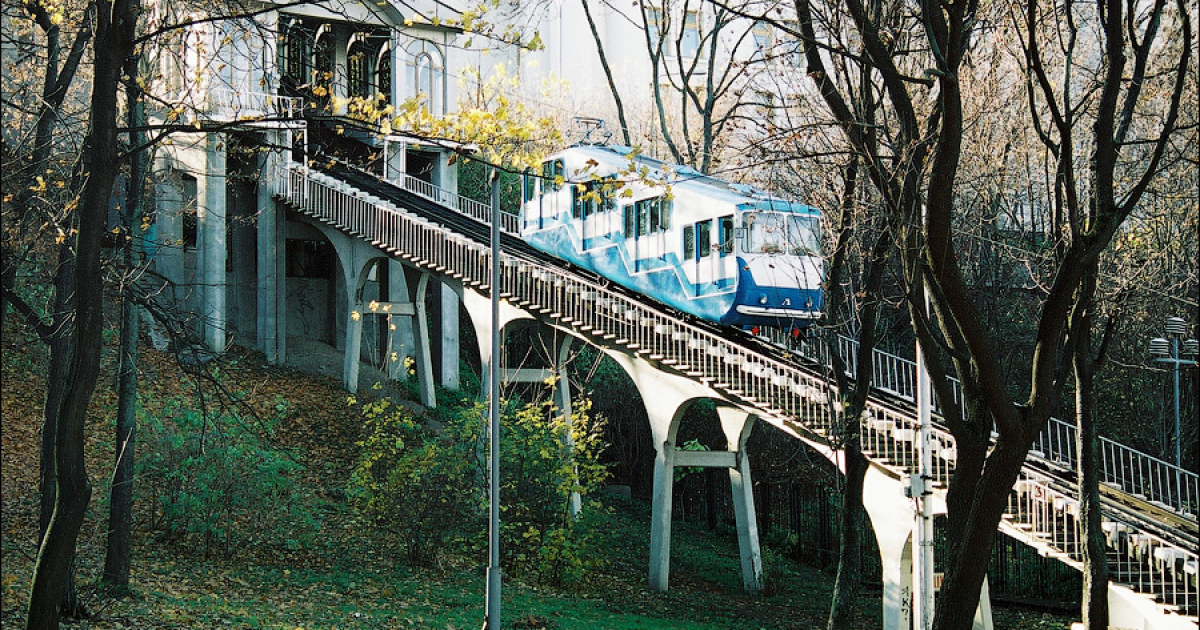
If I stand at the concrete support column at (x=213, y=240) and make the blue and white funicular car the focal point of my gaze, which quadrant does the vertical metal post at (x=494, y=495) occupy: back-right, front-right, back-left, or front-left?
front-right

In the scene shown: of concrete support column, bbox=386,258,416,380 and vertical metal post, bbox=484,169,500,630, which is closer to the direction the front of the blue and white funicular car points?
the vertical metal post

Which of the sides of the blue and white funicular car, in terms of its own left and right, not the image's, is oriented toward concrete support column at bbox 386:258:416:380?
back

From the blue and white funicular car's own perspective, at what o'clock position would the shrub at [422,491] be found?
The shrub is roughly at 4 o'clock from the blue and white funicular car.

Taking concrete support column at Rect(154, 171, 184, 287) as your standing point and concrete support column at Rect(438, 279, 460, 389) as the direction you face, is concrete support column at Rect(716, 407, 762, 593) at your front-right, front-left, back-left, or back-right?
front-right

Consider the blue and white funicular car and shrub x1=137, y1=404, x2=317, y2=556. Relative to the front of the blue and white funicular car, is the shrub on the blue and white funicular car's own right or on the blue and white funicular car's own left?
on the blue and white funicular car's own right

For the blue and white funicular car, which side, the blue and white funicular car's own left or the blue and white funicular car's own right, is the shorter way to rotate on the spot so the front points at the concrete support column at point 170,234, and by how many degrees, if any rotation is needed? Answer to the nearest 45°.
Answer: approximately 180°

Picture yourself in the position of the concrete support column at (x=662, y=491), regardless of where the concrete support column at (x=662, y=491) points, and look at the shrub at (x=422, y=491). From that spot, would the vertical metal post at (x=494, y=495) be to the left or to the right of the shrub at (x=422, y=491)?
left

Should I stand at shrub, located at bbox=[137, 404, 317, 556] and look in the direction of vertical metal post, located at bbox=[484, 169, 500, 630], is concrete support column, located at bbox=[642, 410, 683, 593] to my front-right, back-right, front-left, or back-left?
front-left

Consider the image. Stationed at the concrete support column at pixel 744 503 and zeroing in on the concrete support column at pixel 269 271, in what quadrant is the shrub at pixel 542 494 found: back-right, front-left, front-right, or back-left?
front-left

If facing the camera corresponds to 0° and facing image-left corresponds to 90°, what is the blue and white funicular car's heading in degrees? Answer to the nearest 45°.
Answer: approximately 315°

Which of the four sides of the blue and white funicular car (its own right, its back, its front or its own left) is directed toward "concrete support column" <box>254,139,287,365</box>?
back
